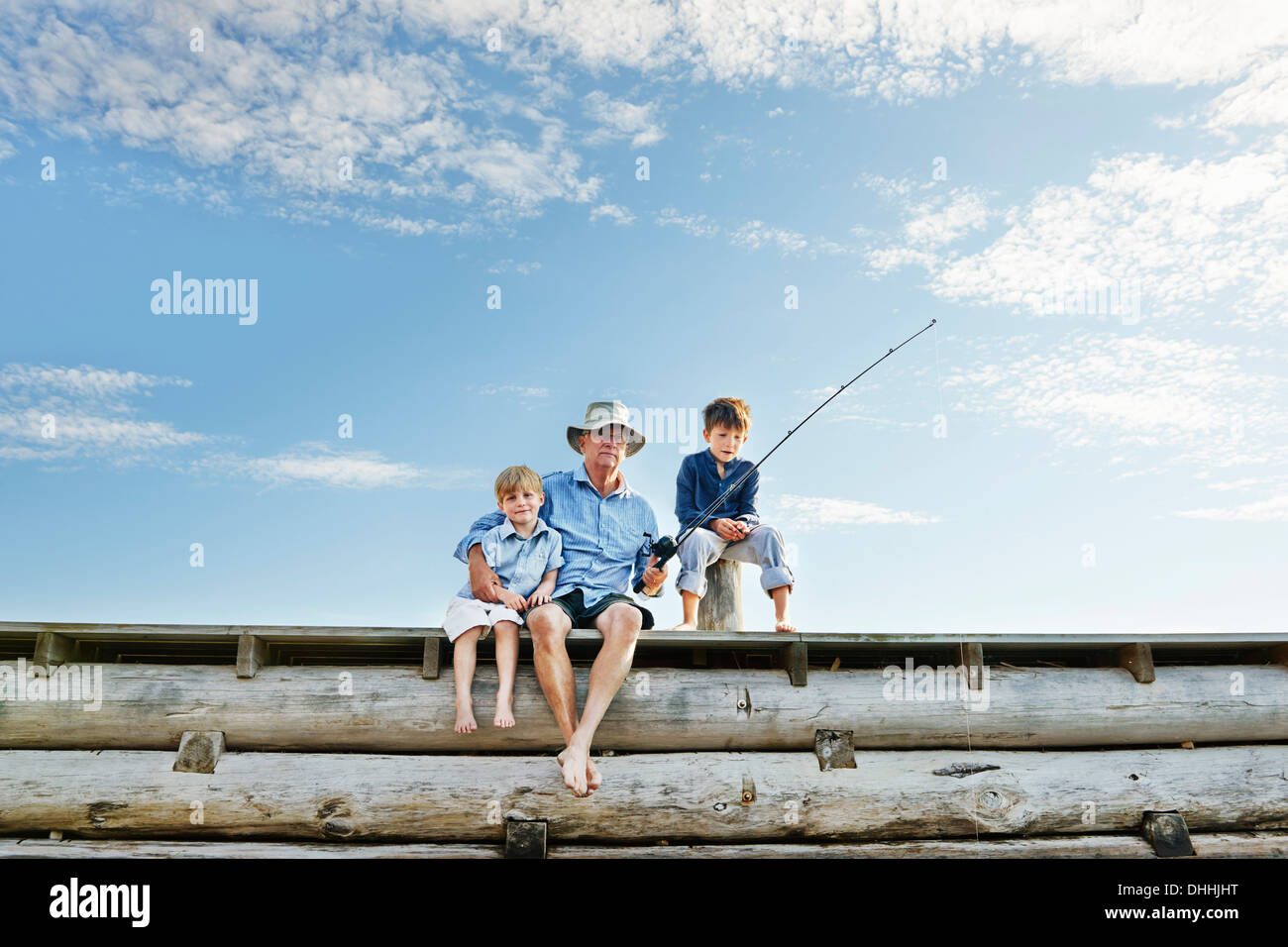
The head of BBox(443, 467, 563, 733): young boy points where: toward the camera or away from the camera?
toward the camera

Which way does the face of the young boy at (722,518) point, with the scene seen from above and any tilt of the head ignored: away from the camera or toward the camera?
toward the camera

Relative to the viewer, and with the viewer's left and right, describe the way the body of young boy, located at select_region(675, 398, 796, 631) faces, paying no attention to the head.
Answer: facing the viewer

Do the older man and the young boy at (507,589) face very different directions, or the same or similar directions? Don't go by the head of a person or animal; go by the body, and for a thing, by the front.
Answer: same or similar directions

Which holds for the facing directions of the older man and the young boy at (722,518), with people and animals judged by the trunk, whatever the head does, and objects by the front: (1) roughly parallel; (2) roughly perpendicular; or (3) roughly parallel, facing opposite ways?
roughly parallel

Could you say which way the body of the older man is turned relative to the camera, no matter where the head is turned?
toward the camera

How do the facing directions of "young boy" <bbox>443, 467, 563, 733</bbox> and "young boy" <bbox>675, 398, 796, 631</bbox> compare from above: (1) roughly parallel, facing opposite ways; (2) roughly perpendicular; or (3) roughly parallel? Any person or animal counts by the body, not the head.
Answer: roughly parallel

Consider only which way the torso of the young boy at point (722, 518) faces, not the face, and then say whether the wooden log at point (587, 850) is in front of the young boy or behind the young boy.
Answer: in front

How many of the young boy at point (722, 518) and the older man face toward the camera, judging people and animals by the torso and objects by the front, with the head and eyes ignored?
2
